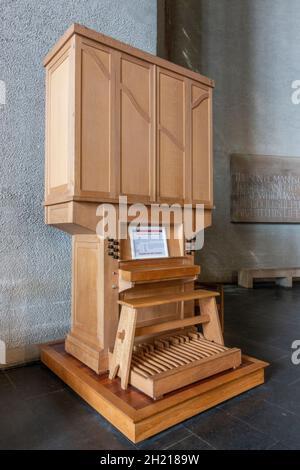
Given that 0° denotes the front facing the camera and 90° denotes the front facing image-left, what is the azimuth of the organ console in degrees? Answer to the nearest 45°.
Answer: approximately 315°

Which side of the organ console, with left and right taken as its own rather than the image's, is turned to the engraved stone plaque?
left

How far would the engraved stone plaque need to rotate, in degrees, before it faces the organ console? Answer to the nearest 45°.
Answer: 0° — it already faces it

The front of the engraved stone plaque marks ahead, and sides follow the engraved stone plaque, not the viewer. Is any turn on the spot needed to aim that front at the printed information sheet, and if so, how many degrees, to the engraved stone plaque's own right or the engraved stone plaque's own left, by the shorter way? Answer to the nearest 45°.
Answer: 0° — it already faces it

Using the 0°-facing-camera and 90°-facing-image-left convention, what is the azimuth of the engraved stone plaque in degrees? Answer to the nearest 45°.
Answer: approximately 0°

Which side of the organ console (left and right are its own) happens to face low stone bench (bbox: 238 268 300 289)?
left
